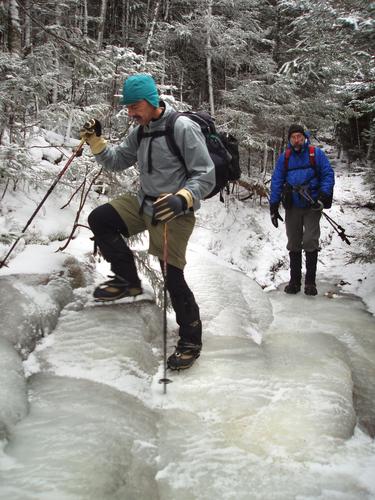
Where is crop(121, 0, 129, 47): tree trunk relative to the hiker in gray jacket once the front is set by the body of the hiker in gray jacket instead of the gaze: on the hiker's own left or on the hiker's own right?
on the hiker's own right

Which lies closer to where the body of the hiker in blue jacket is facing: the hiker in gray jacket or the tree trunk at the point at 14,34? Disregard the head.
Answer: the hiker in gray jacket

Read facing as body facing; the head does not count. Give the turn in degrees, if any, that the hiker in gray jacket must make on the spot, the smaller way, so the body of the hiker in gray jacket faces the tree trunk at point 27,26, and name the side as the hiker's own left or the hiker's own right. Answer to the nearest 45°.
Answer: approximately 135° to the hiker's own right

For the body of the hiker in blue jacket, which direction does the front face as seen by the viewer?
toward the camera

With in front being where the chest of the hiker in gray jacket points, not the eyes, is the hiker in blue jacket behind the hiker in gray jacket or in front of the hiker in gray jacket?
behind

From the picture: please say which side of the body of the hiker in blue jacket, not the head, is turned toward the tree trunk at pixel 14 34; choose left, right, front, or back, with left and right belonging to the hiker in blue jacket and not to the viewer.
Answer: right

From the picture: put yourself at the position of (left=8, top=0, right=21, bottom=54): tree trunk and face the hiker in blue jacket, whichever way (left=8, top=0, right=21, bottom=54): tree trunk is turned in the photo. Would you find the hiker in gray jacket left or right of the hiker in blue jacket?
right

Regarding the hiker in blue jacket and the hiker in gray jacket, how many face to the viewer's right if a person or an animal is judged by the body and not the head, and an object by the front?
0

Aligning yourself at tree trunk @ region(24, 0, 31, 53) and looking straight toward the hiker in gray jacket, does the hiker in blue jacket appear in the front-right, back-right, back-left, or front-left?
front-left

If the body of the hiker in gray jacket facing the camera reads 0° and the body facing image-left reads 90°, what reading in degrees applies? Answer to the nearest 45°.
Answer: approximately 45°

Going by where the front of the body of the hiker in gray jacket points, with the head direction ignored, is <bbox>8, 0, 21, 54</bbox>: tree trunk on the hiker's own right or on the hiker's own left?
on the hiker's own right

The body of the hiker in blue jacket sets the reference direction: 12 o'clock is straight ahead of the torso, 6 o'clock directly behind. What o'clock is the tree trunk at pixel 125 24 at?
The tree trunk is roughly at 5 o'clock from the hiker in blue jacket.
